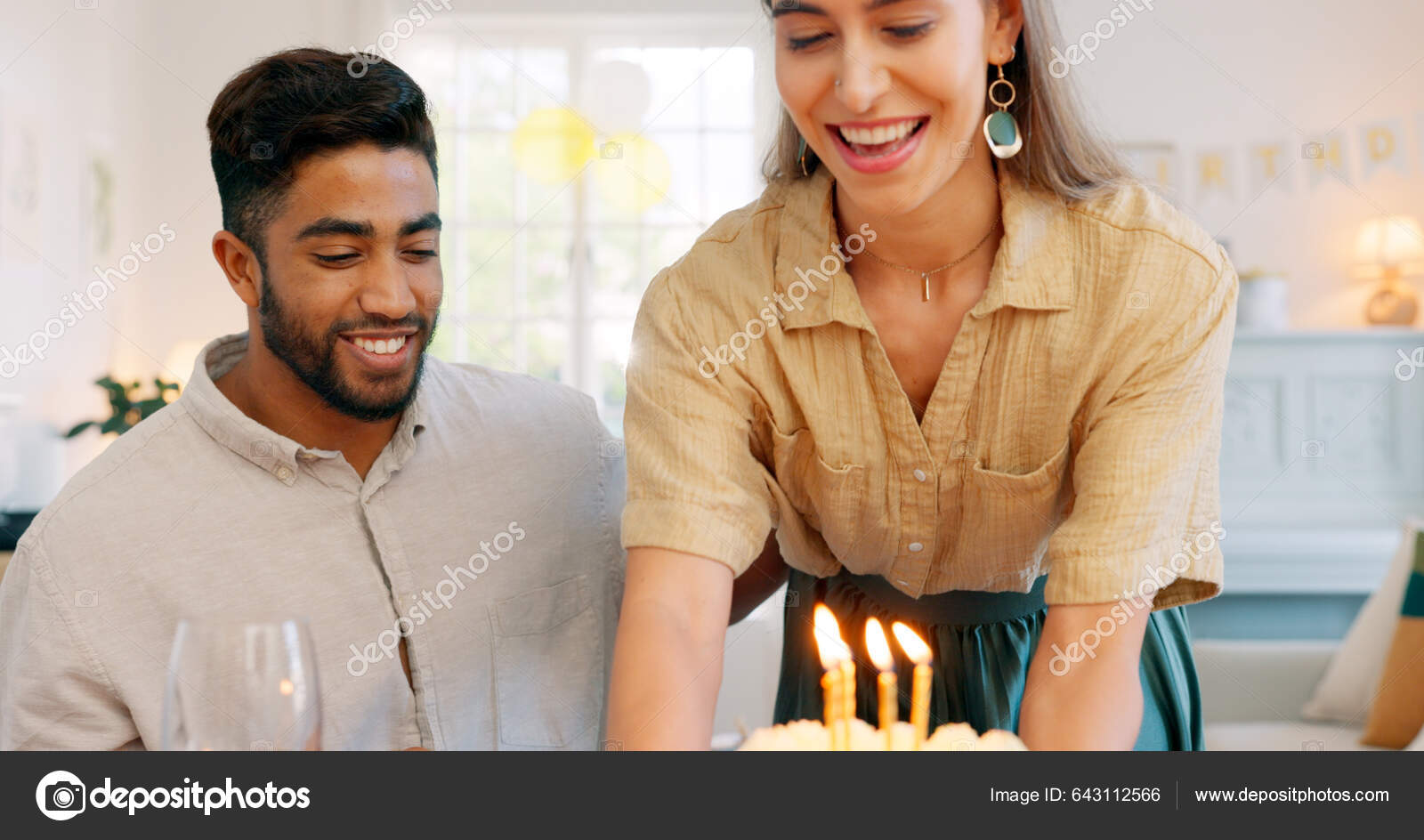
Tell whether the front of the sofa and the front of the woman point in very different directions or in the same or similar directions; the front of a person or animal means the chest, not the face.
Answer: same or similar directions

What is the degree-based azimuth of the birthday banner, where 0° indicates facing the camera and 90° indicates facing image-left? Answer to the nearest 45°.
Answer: approximately 0°

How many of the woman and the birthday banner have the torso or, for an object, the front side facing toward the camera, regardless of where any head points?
2

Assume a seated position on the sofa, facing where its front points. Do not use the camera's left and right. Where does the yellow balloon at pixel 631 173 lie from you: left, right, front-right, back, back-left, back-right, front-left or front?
right

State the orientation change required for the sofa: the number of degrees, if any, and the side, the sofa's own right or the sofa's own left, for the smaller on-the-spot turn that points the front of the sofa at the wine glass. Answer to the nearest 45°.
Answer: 0° — it already faces it

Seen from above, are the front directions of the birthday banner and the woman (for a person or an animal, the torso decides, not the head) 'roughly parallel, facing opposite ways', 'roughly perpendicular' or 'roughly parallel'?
roughly parallel

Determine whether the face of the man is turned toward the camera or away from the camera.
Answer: toward the camera

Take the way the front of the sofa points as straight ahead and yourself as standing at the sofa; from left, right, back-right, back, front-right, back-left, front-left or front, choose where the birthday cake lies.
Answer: front

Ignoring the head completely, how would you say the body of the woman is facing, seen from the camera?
toward the camera

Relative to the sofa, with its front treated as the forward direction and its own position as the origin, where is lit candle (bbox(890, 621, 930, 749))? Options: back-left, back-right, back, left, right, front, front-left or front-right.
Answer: front

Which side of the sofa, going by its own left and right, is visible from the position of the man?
front

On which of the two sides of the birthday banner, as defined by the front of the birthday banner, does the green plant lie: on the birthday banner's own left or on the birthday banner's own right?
on the birthday banner's own right

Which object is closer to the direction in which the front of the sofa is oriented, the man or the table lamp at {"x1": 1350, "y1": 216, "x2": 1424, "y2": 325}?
the man

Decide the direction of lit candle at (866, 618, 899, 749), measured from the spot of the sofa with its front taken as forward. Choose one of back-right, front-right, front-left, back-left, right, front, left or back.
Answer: front

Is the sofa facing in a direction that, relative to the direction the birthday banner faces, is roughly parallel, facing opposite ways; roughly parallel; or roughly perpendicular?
roughly parallel

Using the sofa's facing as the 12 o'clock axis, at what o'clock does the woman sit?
The woman is roughly at 12 o'clock from the sofa.

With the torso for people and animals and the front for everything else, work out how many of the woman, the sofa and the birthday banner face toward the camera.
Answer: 3
